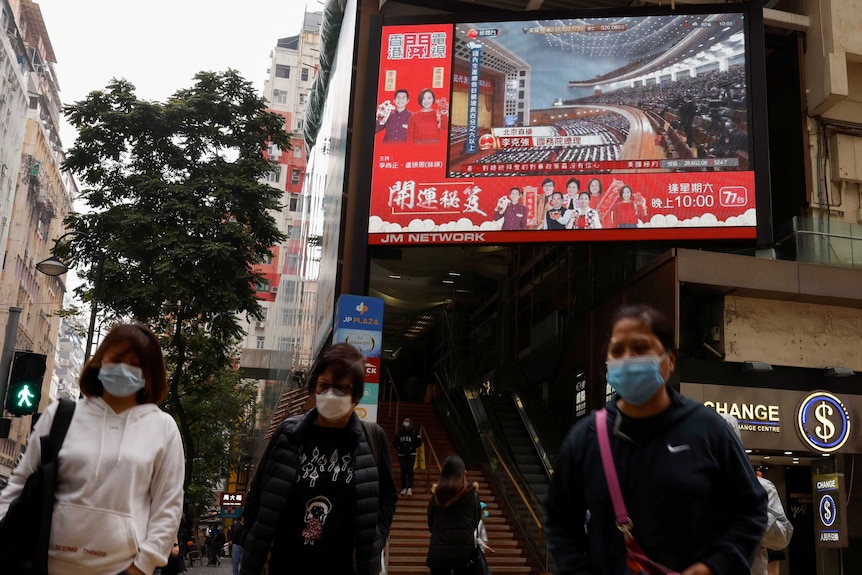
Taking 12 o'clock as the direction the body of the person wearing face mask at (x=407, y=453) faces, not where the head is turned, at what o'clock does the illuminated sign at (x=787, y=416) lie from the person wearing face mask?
The illuminated sign is roughly at 9 o'clock from the person wearing face mask.

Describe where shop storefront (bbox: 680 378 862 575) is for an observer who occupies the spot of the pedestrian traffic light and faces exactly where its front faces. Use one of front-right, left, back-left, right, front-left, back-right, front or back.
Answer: left

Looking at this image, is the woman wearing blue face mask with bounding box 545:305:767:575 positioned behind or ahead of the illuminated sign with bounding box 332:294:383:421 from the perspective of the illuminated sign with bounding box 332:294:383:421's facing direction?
ahead

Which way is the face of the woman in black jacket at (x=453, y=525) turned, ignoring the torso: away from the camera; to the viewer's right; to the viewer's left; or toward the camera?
away from the camera

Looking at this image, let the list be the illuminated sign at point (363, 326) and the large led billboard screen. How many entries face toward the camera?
2

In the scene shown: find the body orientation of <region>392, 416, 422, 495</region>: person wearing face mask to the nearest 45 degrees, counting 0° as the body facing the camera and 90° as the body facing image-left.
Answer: approximately 0°

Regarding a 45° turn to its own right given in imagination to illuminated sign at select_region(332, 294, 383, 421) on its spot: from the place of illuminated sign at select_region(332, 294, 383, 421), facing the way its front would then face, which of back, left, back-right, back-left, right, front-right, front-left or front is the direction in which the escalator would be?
back

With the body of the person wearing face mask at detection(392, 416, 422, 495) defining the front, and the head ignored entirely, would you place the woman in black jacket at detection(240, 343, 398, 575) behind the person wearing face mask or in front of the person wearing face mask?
in front

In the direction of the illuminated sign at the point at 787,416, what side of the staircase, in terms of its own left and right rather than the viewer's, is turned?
left
